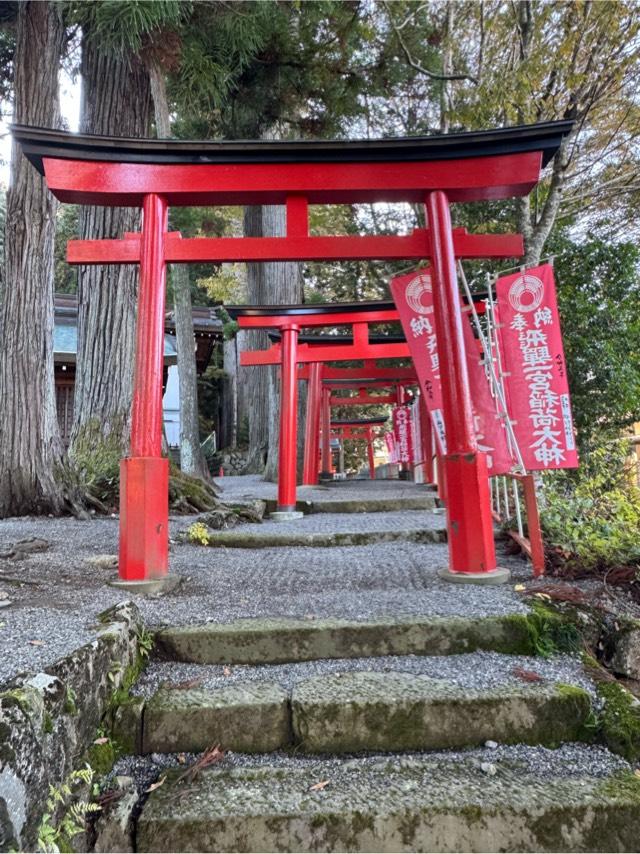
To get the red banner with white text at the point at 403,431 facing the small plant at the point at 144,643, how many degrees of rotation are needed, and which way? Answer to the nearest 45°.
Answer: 0° — it already faces it

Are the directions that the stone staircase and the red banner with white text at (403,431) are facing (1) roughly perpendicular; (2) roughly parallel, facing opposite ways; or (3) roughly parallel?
roughly parallel

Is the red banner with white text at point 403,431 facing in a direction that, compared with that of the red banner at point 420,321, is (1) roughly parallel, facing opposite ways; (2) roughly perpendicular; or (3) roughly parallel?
roughly parallel

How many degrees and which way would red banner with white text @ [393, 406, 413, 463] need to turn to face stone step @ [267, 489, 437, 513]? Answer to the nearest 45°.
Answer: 0° — it already faces it

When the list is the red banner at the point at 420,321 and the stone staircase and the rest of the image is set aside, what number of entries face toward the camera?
2

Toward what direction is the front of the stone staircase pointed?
toward the camera

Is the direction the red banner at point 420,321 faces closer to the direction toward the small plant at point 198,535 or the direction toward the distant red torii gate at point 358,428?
the small plant

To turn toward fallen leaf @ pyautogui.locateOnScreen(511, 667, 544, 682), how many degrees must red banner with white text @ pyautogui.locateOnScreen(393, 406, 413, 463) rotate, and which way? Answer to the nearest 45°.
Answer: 0° — it already faces it

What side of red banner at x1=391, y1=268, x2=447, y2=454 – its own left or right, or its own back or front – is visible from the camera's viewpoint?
front

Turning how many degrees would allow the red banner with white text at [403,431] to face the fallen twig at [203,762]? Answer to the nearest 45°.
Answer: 0° — it already faces it
